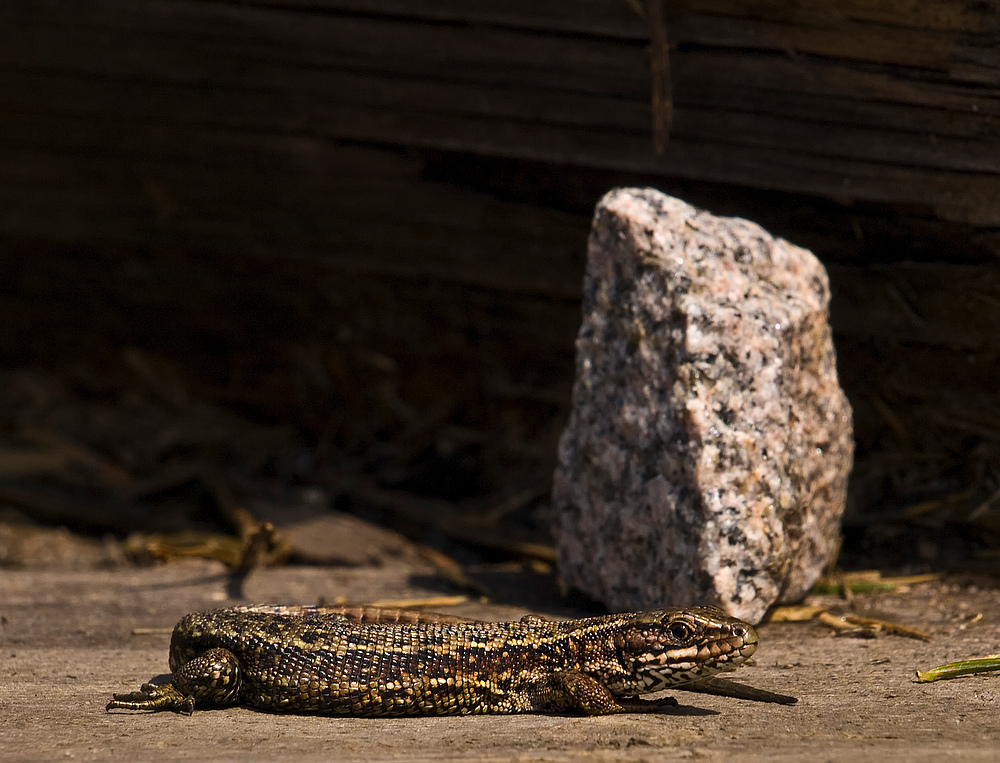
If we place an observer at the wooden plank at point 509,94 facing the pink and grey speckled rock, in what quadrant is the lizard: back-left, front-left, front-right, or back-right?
front-right

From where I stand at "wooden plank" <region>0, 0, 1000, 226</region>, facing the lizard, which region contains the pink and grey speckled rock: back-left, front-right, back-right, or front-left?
front-left

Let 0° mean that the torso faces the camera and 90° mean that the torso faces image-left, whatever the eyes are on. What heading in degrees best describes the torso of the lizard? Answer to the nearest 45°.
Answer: approximately 270°
